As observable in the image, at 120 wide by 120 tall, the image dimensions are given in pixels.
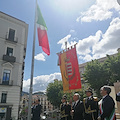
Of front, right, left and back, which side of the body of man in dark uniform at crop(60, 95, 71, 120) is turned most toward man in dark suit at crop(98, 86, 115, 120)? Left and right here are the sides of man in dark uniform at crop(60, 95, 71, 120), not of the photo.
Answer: left

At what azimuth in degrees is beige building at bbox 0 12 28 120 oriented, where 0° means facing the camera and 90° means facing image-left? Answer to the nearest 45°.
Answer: approximately 315°

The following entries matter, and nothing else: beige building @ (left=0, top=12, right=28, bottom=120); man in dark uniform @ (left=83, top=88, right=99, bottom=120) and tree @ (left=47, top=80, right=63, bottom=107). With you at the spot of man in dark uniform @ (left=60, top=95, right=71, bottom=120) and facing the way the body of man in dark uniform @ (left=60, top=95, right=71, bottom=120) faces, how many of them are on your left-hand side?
1

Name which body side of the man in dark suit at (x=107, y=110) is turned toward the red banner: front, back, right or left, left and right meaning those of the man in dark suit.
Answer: right

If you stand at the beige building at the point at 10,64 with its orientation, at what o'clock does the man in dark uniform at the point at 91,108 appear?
The man in dark uniform is roughly at 1 o'clock from the beige building.

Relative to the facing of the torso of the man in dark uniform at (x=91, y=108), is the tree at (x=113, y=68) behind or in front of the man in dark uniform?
behind

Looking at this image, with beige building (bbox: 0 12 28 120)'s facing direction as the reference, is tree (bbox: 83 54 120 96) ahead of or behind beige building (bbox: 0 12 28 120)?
ahead

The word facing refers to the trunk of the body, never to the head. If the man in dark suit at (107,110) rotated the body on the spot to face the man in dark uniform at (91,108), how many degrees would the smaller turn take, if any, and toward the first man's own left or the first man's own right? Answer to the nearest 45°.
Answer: approximately 45° to the first man's own right

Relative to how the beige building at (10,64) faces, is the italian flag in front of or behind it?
in front

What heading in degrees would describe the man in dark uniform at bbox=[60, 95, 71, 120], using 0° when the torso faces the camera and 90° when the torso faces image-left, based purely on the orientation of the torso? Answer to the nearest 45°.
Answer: approximately 45°

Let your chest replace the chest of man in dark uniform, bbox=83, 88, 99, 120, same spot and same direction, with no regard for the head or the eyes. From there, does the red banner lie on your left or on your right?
on your right

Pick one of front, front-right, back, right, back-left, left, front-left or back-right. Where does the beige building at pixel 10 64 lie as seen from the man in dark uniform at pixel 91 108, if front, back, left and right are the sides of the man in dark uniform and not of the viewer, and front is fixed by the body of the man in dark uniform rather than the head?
right

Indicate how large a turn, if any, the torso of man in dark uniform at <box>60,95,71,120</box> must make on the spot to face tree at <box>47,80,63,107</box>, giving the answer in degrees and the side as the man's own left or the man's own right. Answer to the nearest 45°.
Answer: approximately 135° to the man's own right

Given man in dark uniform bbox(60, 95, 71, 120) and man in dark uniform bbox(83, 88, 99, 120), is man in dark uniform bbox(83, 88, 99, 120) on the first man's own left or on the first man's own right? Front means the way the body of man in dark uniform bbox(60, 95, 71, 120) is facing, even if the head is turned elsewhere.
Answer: on the first man's own left
